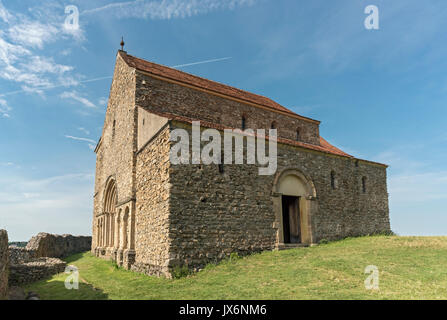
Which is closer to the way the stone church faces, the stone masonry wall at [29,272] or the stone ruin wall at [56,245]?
the stone masonry wall

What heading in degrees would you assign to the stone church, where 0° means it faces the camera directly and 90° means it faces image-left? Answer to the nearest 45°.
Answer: approximately 45°

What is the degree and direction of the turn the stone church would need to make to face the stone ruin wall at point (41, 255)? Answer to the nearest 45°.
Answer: approximately 45° to its right

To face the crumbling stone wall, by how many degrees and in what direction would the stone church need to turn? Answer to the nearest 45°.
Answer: approximately 45° to its right
